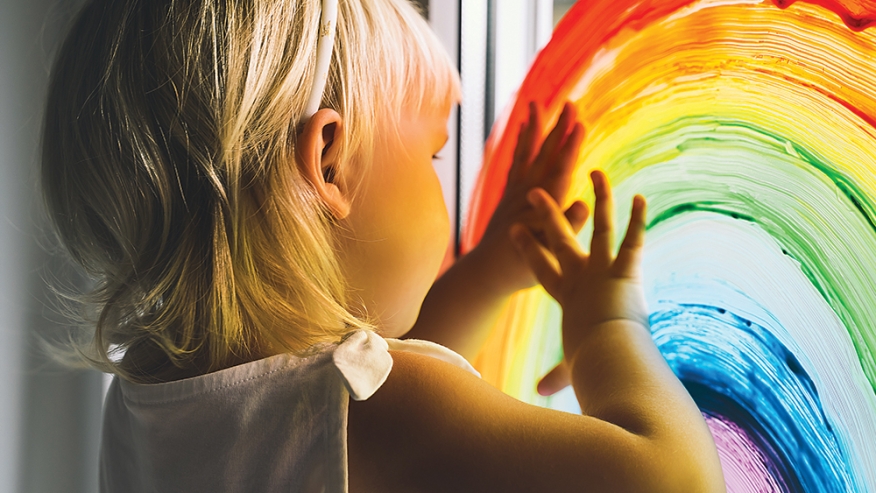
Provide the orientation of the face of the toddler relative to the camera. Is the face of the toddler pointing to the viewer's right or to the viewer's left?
to the viewer's right

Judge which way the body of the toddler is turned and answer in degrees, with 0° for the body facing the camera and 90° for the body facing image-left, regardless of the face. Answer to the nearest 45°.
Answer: approximately 225°
